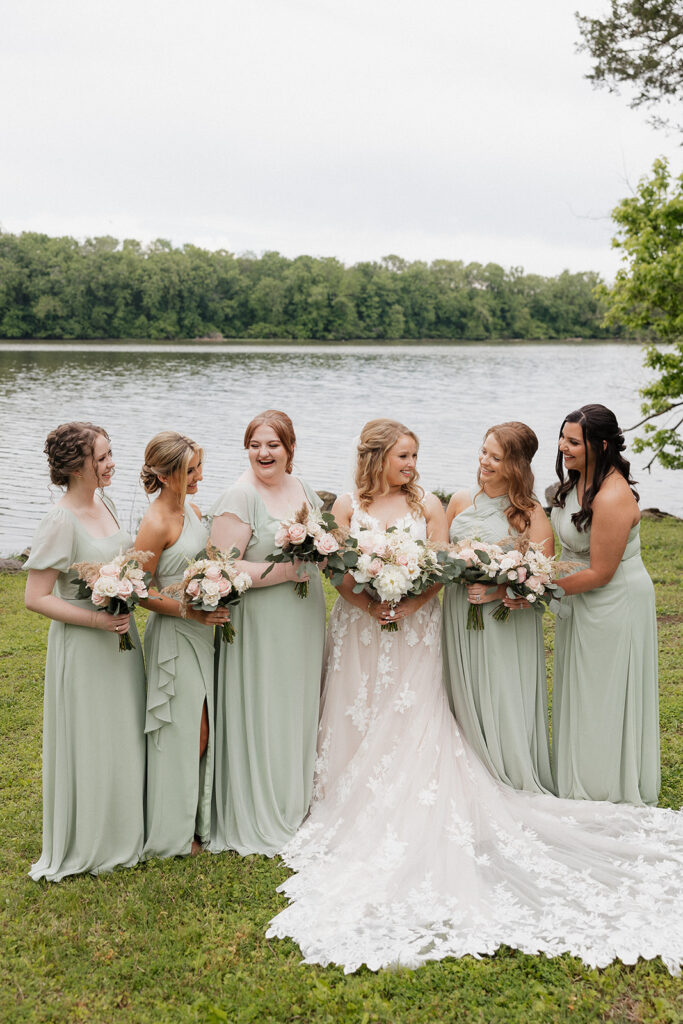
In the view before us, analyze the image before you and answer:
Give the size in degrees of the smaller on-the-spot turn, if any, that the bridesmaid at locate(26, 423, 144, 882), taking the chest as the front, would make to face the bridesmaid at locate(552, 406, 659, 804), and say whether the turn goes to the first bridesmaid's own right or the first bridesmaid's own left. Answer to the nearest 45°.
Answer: approximately 45° to the first bridesmaid's own left

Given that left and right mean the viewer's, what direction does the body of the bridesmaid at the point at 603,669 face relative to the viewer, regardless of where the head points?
facing the viewer and to the left of the viewer

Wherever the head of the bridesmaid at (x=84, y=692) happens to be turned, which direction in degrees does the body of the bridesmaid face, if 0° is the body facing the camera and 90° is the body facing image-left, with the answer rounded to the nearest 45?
approximately 315°

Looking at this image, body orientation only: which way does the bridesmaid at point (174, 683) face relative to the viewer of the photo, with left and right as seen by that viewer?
facing the viewer and to the right of the viewer

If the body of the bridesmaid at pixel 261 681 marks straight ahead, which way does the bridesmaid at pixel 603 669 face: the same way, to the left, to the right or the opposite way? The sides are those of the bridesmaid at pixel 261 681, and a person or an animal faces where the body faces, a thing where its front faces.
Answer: to the right

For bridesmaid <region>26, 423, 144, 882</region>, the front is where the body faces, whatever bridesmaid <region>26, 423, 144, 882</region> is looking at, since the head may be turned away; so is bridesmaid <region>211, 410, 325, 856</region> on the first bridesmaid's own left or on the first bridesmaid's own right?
on the first bridesmaid's own left

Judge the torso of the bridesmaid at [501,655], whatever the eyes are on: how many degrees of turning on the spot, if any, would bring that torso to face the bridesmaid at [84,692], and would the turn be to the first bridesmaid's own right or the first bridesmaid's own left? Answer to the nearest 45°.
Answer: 0° — they already face them

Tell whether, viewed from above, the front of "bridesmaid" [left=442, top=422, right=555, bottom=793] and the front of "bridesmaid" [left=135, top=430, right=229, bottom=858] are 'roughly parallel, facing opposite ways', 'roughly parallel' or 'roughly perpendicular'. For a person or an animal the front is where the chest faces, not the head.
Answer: roughly perpendicular

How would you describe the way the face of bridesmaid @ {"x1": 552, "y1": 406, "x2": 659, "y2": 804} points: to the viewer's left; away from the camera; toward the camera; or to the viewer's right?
to the viewer's left

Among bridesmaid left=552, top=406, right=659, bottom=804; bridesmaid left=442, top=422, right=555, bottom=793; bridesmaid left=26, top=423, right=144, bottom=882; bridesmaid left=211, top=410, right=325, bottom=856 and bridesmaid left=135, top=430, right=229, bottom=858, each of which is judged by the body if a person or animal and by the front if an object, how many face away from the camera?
0

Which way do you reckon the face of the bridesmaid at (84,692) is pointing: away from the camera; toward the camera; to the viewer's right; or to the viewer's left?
to the viewer's right

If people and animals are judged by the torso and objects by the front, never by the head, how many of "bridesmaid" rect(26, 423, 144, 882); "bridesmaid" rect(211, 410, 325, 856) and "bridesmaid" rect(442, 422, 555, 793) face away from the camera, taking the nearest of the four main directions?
0

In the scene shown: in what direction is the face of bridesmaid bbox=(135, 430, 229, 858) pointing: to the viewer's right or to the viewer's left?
to the viewer's right

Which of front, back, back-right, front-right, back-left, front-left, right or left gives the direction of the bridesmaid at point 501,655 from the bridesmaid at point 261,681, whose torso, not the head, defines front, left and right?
front-left
